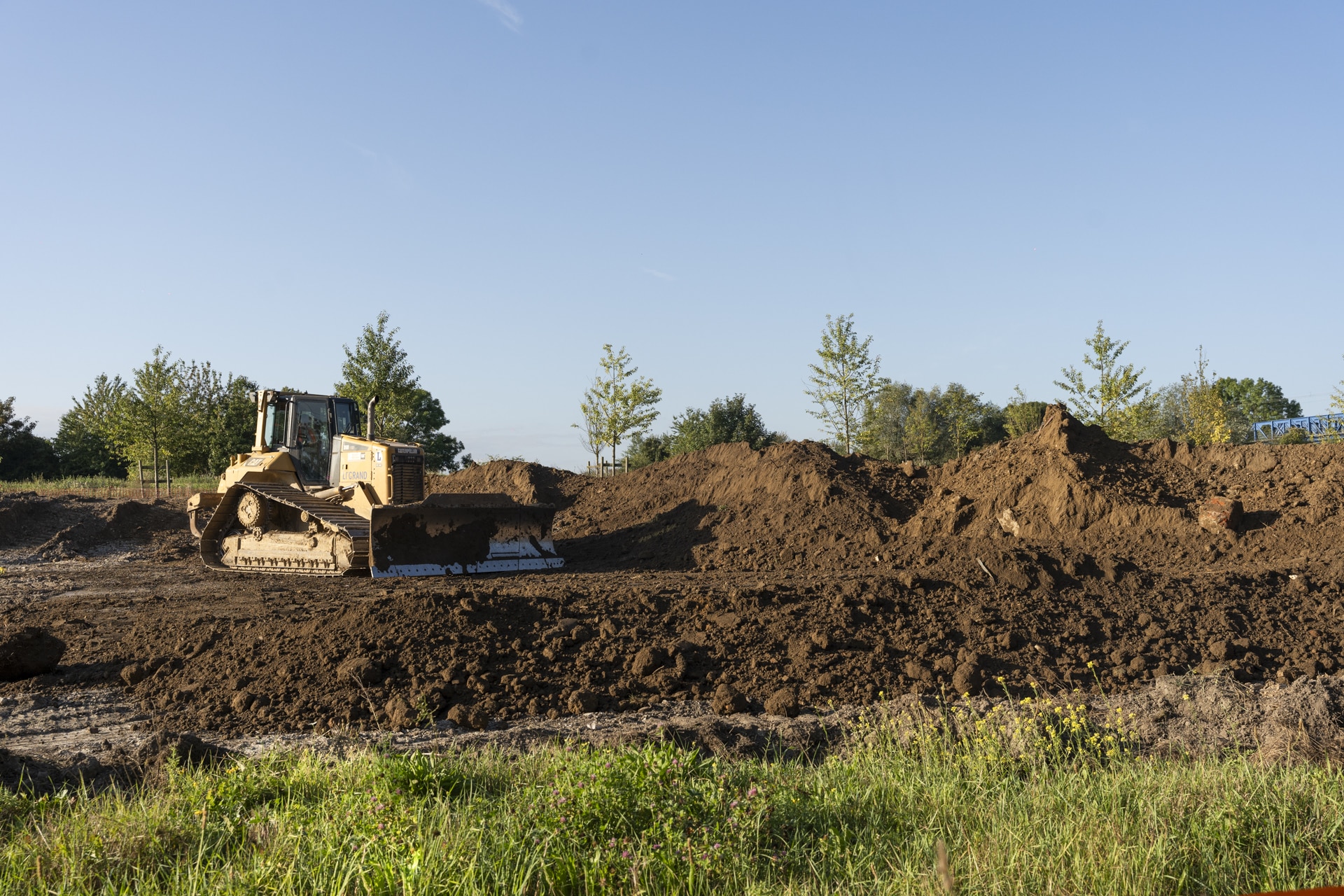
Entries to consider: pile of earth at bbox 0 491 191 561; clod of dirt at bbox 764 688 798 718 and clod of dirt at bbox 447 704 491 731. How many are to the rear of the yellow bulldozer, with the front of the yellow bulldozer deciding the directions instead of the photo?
1

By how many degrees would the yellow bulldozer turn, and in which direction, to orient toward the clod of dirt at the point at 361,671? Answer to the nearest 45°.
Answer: approximately 45° to its right

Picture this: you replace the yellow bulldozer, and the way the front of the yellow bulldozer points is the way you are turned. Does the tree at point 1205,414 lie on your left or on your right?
on your left

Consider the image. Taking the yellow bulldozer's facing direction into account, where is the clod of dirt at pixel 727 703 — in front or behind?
in front

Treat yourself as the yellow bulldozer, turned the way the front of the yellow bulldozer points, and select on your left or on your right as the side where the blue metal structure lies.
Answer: on your left

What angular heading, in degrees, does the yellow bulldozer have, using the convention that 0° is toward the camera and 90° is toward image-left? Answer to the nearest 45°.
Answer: approximately 315°

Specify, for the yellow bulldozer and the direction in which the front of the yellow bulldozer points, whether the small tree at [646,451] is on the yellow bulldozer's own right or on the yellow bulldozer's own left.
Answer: on the yellow bulldozer's own left

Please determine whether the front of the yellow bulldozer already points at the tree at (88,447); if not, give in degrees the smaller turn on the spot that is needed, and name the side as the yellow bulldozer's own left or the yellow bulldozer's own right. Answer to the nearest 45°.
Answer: approximately 135° to the yellow bulldozer's own left

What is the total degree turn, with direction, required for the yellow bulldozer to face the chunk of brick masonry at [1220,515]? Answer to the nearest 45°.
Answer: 0° — it already faces it

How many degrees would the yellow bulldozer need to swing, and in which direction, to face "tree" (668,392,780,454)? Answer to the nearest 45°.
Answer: approximately 90° to its left

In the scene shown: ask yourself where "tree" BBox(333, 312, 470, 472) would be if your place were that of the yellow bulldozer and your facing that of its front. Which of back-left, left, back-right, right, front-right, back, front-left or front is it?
back-left

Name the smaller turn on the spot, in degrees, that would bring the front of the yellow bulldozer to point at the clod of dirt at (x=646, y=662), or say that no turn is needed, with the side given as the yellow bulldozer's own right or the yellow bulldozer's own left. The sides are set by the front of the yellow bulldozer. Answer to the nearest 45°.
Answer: approximately 45° to the yellow bulldozer's own right
